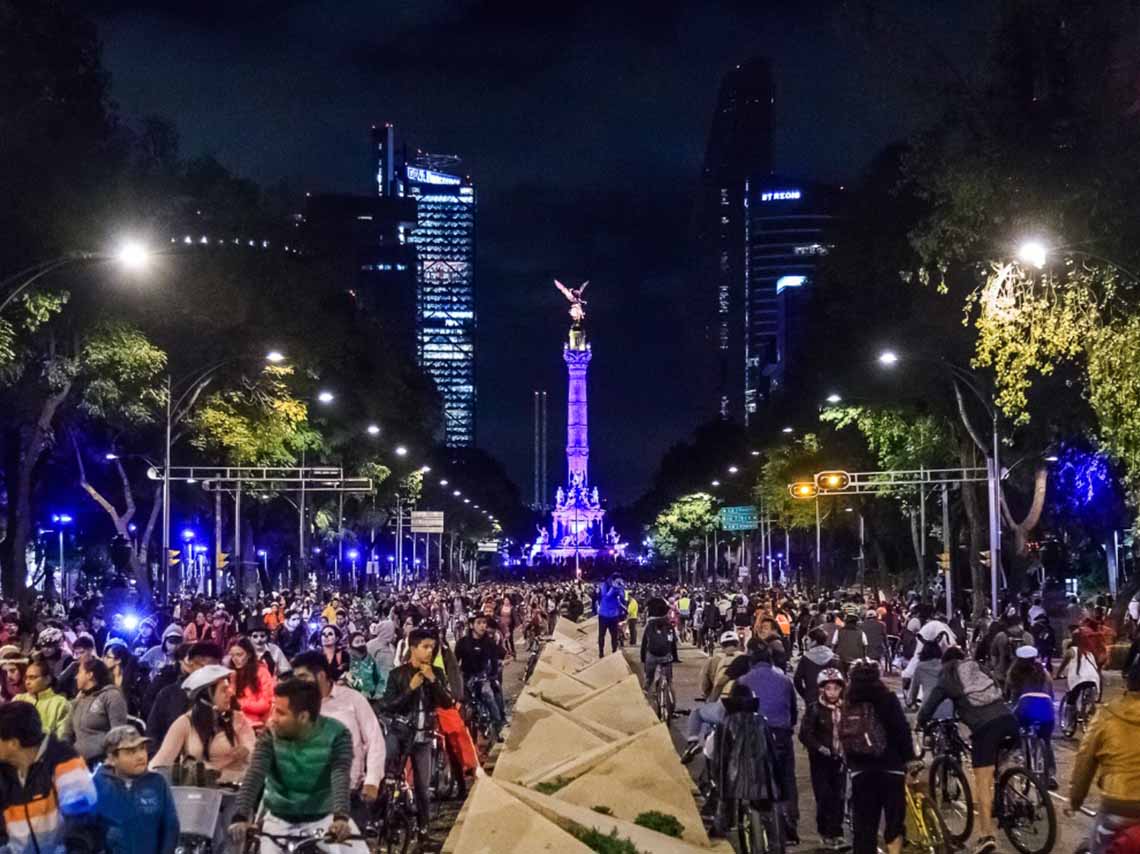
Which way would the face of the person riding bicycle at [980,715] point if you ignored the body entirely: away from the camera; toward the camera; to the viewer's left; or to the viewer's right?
away from the camera

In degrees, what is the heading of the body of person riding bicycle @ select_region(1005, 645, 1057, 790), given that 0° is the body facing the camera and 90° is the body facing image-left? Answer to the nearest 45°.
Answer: approximately 180°

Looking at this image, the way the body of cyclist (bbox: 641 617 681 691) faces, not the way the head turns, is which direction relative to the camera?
away from the camera

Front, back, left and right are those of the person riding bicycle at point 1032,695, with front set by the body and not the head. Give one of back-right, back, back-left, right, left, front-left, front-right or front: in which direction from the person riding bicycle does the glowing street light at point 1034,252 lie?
front

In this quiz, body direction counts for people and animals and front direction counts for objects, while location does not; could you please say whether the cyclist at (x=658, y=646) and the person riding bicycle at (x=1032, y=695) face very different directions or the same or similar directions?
same or similar directions

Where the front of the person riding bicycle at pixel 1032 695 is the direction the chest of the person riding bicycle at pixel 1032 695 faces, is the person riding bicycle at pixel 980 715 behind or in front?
behind

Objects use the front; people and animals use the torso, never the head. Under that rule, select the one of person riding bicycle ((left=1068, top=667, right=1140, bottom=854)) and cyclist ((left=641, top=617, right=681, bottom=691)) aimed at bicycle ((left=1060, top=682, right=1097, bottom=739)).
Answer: the person riding bicycle

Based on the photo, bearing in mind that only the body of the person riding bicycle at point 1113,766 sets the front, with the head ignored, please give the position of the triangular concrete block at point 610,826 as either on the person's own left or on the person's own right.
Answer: on the person's own left

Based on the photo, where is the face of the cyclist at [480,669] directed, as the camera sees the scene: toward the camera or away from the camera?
toward the camera

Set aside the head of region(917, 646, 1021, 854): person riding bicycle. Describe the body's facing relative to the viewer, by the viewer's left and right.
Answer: facing away from the viewer and to the left of the viewer

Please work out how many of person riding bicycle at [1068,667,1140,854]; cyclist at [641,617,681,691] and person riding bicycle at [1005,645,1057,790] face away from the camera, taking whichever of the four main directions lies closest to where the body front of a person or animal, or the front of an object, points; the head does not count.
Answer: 3

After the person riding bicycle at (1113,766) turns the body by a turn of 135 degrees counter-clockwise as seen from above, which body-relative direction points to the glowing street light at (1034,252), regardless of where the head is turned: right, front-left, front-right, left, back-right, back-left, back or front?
back-right

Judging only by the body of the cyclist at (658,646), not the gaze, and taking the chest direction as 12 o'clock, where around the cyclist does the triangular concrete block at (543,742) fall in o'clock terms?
The triangular concrete block is roughly at 6 o'clock from the cyclist.

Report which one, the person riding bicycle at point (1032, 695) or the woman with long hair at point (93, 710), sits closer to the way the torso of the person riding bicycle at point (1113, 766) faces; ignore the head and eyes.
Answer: the person riding bicycle
